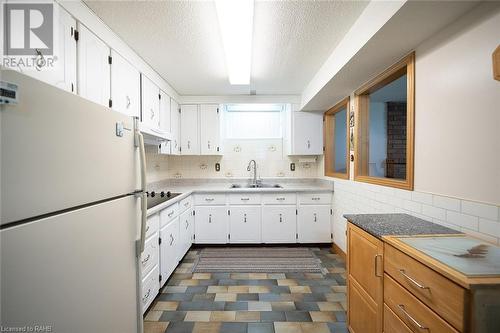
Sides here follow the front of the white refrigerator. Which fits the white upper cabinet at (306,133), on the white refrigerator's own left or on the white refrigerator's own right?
on the white refrigerator's own left

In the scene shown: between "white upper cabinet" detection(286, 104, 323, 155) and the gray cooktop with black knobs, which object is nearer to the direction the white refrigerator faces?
the white upper cabinet

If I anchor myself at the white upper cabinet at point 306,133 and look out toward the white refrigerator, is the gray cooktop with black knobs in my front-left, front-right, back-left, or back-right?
front-right

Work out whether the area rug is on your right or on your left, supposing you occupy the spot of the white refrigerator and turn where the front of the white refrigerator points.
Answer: on your left

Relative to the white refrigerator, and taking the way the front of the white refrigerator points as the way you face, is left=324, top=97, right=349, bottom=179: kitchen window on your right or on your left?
on your left

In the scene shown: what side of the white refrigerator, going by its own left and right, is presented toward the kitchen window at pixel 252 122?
left

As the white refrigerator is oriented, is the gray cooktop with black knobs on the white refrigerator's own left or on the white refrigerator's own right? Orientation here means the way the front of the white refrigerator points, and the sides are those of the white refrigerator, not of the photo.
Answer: on the white refrigerator's own left

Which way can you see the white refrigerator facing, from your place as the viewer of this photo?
facing the viewer and to the right of the viewer
